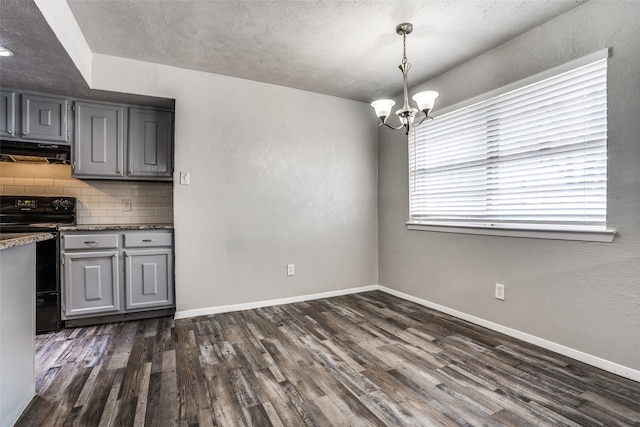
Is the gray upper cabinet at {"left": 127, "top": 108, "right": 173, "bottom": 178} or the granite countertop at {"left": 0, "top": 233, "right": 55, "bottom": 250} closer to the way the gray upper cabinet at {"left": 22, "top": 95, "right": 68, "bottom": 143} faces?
the granite countertop

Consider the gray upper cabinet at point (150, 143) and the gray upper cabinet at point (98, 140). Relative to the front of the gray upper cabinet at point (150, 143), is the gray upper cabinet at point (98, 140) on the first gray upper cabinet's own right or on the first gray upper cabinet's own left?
on the first gray upper cabinet's own right

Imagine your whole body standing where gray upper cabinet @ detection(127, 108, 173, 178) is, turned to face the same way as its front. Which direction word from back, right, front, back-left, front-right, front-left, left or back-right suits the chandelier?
front-left

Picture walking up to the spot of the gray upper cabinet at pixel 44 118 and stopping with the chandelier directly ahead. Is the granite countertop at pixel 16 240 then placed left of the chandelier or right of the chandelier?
right

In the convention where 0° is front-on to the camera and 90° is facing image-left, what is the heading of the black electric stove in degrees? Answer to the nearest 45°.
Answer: approximately 0°

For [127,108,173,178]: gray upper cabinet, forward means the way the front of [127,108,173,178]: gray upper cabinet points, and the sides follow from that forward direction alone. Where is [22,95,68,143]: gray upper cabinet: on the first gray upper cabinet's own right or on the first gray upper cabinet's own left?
on the first gray upper cabinet's own right
